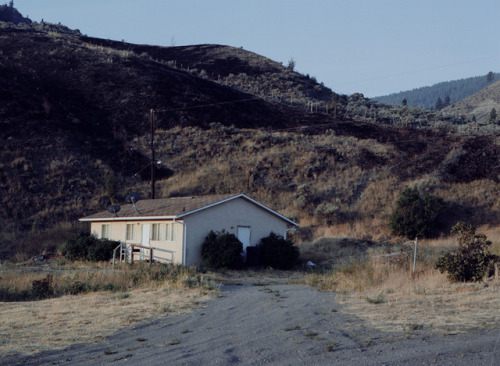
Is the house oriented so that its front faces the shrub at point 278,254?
no

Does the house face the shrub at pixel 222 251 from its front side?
no

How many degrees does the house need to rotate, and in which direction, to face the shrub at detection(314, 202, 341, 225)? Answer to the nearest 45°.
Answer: approximately 180°

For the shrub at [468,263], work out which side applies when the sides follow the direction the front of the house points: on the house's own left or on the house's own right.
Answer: on the house's own left

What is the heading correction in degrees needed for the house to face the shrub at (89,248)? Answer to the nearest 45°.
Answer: approximately 45° to its right

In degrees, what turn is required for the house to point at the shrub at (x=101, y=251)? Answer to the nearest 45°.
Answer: approximately 45° to its right

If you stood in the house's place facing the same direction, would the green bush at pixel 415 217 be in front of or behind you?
behind

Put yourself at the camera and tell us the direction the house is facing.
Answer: facing the viewer and to the left of the viewer
